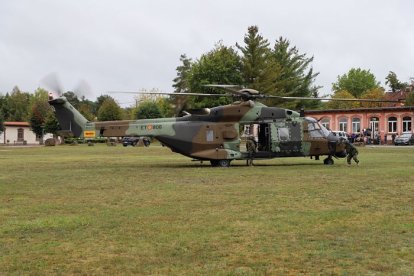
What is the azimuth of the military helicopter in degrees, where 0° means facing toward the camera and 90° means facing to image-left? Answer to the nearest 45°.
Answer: approximately 270°
